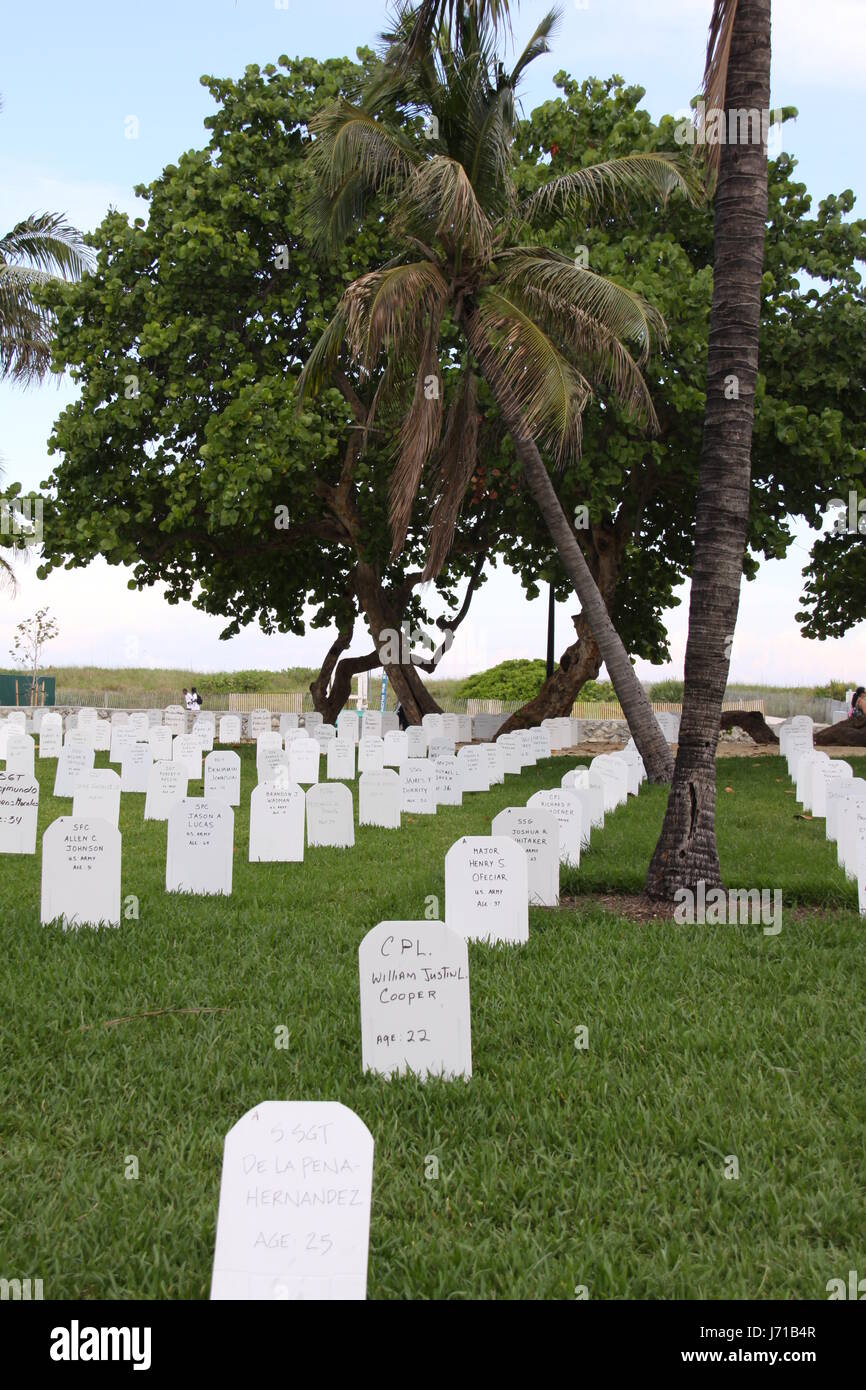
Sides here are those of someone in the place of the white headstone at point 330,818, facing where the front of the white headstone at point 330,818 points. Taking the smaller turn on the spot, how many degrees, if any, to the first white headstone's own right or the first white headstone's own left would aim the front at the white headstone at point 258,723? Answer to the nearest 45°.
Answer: approximately 180°

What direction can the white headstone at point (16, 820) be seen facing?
toward the camera

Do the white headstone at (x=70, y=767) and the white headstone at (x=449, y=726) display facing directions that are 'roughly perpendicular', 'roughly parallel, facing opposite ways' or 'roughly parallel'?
roughly parallel

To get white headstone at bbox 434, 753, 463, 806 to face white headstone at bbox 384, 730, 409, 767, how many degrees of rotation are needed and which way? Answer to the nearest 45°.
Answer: approximately 180°

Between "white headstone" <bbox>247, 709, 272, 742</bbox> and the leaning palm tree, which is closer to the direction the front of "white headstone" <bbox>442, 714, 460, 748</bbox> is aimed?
the leaning palm tree

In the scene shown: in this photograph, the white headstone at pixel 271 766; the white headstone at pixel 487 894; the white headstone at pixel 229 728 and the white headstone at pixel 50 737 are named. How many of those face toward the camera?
4

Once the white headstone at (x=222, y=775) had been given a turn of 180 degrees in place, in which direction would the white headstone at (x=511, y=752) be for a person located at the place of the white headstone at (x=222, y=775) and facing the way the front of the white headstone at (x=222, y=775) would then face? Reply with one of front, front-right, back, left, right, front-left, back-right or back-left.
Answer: front-right

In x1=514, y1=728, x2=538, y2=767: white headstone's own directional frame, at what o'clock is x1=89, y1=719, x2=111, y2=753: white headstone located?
x1=89, y1=719, x2=111, y2=753: white headstone is roughly at 3 o'clock from x1=514, y1=728, x2=538, y2=767: white headstone.

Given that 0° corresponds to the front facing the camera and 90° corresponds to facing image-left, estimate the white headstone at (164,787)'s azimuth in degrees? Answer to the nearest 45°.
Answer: approximately 0°

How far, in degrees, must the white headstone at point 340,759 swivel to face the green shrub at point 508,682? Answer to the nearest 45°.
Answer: approximately 180°

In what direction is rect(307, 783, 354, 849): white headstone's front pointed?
toward the camera

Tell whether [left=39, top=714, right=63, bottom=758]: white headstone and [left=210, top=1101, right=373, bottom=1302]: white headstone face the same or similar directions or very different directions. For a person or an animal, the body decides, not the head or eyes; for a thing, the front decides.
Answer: same or similar directions

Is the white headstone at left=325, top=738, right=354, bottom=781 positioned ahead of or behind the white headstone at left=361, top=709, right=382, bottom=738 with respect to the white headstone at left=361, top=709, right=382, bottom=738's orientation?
ahead

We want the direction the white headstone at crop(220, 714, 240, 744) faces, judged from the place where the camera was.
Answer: facing the viewer

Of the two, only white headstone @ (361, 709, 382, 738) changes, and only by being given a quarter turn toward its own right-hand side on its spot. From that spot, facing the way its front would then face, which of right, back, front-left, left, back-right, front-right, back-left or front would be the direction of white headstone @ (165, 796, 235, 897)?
left
